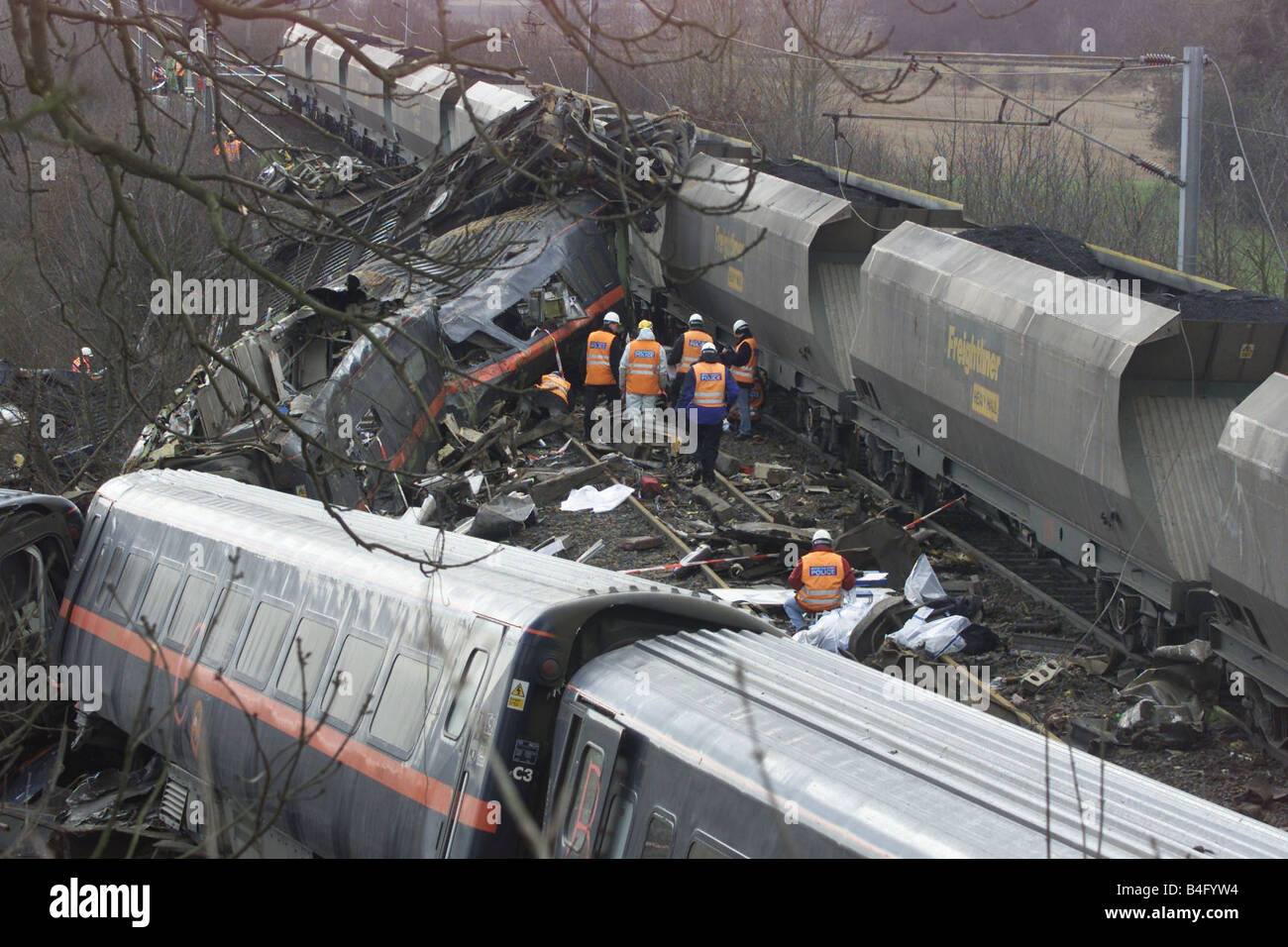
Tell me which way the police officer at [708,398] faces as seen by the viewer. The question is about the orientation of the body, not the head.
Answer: away from the camera

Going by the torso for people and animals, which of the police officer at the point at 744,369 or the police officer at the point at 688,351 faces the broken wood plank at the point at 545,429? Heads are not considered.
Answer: the police officer at the point at 744,369

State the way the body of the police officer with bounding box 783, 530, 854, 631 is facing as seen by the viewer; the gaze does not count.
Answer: away from the camera

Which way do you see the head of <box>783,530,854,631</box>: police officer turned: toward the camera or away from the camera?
away from the camera

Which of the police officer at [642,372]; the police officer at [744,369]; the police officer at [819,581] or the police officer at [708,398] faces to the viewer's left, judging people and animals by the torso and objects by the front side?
the police officer at [744,369]

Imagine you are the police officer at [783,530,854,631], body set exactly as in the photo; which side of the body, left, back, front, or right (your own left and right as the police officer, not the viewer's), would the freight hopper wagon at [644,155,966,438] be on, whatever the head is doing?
front

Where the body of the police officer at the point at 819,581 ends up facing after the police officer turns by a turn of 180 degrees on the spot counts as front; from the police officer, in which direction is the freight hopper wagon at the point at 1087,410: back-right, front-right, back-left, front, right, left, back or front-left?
left

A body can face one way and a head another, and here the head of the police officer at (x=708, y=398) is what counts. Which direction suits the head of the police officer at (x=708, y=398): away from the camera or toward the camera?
away from the camera

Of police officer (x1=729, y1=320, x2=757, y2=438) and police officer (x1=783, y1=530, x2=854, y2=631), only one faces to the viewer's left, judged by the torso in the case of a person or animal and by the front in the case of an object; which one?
police officer (x1=729, y1=320, x2=757, y2=438)

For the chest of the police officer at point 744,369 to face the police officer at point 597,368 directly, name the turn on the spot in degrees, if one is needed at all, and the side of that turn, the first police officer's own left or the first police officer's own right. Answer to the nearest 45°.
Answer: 0° — they already face them

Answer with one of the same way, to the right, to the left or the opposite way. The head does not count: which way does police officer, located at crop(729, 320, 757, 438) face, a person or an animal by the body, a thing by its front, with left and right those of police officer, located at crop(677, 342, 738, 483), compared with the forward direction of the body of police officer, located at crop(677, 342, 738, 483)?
to the left

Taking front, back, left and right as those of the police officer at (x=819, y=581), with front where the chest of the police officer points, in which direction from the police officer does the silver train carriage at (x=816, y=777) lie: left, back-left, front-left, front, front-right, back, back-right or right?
back

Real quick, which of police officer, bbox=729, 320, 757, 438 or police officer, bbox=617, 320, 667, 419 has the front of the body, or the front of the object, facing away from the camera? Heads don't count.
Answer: police officer, bbox=617, 320, 667, 419

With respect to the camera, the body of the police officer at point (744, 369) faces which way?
to the viewer's left
